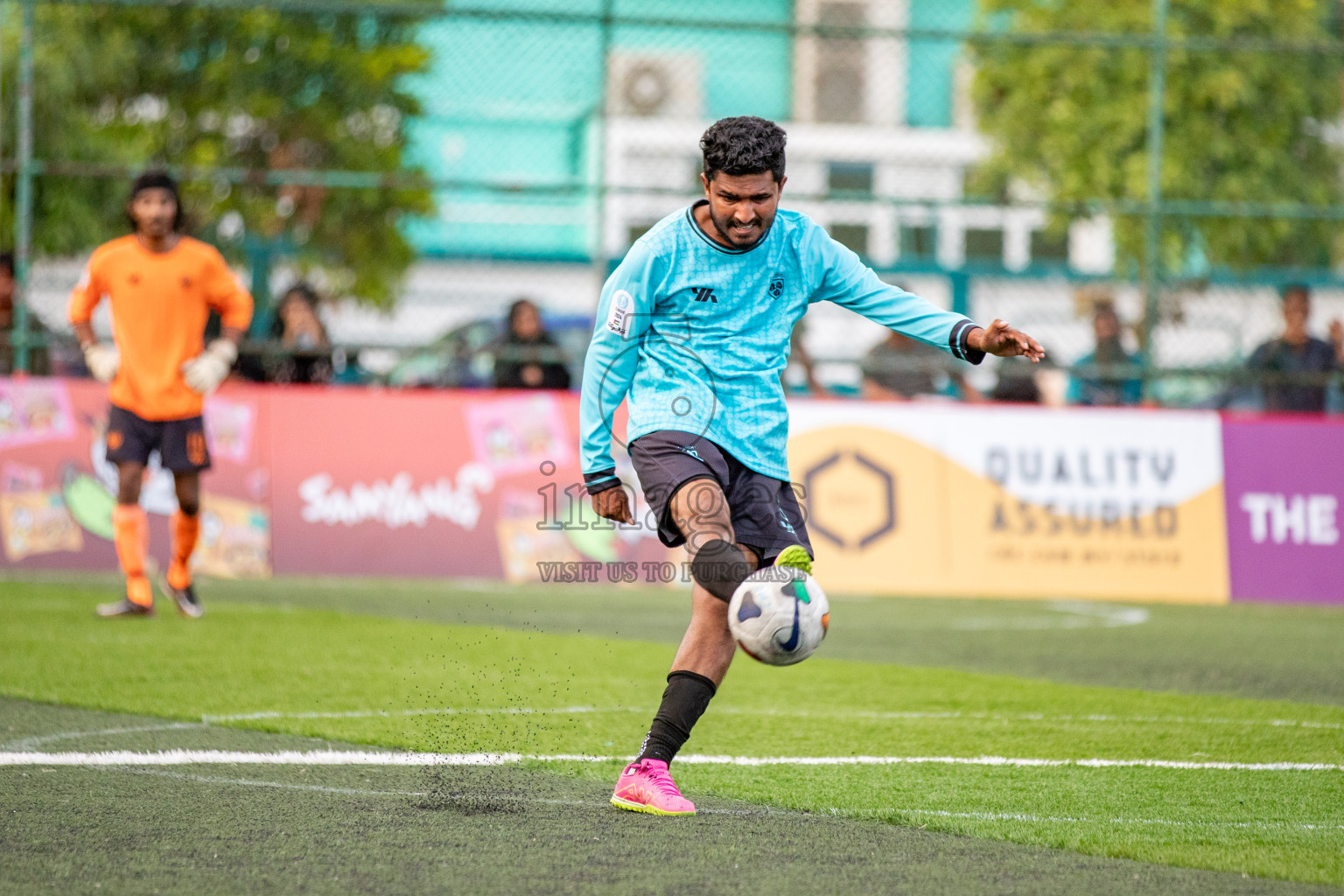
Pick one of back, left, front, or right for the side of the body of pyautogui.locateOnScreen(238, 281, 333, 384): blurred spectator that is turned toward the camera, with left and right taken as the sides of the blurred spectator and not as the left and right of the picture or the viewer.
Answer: front

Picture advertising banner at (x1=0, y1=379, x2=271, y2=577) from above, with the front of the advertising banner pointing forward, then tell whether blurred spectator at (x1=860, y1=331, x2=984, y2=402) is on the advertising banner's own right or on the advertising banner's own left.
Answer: on the advertising banner's own left

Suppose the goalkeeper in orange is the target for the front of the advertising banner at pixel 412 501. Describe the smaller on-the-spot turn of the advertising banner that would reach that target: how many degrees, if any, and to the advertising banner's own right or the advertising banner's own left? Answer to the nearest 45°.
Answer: approximately 45° to the advertising banner's own right

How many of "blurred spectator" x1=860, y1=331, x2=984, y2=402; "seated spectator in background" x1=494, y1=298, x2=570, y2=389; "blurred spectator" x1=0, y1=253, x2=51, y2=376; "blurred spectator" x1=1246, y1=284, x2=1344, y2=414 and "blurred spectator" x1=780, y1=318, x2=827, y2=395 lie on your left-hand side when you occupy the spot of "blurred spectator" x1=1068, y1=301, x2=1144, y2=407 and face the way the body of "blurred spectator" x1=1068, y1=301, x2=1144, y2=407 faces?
1

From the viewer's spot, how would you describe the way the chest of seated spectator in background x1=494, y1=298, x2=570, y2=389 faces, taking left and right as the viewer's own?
facing the viewer

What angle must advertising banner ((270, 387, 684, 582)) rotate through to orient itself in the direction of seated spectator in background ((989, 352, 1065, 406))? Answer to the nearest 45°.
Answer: approximately 90° to its left

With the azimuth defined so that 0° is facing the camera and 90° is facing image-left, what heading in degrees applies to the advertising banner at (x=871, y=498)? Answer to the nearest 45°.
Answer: approximately 0°

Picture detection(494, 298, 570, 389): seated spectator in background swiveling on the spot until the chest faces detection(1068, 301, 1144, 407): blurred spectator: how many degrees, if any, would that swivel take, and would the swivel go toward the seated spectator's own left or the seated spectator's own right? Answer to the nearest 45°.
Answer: approximately 90° to the seated spectator's own left

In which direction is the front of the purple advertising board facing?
toward the camera

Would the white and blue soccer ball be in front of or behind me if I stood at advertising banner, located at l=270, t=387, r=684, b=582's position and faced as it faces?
in front
